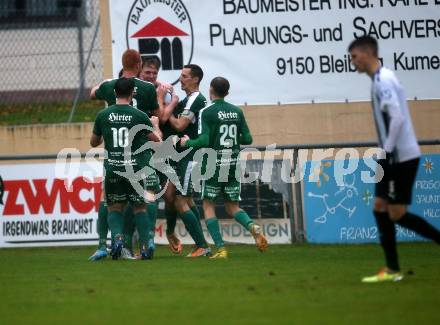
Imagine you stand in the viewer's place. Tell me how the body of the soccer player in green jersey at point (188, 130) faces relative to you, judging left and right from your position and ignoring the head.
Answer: facing to the left of the viewer

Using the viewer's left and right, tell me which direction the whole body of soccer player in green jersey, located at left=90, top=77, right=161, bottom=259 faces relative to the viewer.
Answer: facing away from the viewer

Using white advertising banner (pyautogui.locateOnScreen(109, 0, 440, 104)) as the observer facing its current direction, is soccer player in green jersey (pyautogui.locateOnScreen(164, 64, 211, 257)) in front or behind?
in front

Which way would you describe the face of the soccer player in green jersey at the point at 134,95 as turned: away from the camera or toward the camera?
away from the camera

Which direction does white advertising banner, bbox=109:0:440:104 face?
toward the camera

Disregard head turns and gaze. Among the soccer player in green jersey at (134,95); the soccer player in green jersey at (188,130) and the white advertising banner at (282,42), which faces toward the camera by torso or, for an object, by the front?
the white advertising banner

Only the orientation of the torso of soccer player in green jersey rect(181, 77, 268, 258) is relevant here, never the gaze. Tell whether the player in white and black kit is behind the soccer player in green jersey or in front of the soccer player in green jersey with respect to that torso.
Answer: behind

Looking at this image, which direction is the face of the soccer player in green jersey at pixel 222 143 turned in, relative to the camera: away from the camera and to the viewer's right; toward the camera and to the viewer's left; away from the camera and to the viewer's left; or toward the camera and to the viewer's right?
away from the camera and to the viewer's left

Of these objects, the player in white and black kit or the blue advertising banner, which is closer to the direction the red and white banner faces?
the player in white and black kit

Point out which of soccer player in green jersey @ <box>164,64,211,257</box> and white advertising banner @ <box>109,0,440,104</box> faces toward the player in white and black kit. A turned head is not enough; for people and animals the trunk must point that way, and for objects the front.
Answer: the white advertising banner

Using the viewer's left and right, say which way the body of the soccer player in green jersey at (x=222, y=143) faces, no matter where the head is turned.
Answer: facing away from the viewer and to the left of the viewer

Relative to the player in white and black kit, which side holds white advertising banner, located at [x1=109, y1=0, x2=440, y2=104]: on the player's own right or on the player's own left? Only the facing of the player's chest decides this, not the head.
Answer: on the player's own right

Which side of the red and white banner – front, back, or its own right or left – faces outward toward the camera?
front

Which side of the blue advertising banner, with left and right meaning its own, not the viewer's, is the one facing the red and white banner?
right

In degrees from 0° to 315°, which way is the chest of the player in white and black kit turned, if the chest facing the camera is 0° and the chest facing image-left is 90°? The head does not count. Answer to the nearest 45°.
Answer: approximately 90°

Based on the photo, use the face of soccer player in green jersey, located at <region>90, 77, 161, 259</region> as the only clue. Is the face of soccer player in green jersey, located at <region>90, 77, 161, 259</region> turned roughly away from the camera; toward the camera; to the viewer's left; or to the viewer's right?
away from the camera

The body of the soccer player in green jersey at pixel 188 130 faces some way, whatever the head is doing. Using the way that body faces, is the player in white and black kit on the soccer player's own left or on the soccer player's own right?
on the soccer player's own left
